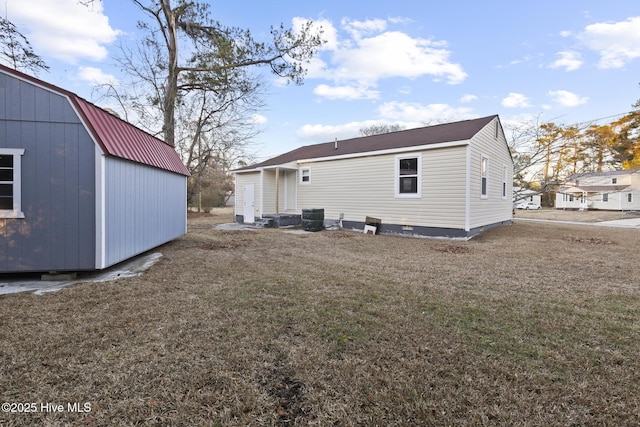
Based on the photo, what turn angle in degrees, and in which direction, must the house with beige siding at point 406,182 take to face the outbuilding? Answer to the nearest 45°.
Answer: approximately 180°

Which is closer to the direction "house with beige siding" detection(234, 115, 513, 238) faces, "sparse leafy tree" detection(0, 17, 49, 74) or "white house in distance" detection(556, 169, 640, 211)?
the white house in distance

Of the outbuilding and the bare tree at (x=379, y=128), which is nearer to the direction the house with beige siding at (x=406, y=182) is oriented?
the bare tree

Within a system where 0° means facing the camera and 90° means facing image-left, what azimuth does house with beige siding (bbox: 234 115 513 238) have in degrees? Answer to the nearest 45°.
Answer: approximately 225°

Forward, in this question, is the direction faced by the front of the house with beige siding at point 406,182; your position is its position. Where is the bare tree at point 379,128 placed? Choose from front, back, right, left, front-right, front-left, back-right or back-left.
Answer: front-left

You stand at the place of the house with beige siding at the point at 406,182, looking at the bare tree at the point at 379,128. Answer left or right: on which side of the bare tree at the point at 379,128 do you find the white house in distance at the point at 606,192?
right
